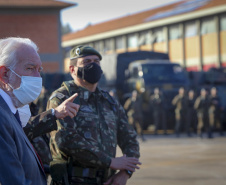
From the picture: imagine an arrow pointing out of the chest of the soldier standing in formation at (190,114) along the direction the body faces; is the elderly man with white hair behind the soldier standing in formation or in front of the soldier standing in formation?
in front

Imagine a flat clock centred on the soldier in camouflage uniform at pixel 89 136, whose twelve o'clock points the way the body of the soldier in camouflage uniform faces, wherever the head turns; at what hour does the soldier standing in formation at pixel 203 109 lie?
The soldier standing in formation is roughly at 8 o'clock from the soldier in camouflage uniform.

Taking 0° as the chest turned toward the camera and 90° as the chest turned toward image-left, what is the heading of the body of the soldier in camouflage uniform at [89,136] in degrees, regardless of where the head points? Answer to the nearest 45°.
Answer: approximately 315°

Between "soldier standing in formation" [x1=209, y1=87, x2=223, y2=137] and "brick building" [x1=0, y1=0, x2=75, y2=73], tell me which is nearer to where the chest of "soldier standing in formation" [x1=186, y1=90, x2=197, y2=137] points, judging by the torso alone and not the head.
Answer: the soldier standing in formation

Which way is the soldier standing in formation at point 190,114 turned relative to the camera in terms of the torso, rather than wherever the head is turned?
toward the camera

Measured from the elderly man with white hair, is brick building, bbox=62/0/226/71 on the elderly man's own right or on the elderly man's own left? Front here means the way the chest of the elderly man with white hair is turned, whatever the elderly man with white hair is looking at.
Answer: on the elderly man's own left

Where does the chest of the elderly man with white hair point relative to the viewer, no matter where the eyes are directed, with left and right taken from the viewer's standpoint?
facing to the right of the viewer

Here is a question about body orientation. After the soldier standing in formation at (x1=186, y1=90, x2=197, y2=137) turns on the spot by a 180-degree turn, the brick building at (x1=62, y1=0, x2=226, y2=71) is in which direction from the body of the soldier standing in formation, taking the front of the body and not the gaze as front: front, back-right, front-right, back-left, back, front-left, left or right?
front

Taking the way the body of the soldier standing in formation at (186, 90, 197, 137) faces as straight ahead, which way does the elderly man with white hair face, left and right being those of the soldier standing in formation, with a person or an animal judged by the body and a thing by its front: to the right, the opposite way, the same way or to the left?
to the left

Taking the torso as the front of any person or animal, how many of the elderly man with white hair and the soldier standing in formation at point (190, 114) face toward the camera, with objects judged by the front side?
1

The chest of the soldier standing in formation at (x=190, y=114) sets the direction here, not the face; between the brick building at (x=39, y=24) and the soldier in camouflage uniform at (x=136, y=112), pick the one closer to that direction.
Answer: the soldier in camouflage uniform

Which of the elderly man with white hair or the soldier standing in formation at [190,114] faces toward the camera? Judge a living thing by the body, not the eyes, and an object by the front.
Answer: the soldier standing in formation

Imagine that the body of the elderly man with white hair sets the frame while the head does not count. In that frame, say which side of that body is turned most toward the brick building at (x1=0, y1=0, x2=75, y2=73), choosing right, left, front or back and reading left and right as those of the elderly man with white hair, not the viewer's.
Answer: left

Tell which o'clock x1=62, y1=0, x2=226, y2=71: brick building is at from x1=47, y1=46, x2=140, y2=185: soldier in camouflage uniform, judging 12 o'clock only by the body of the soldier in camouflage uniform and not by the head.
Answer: The brick building is roughly at 8 o'clock from the soldier in camouflage uniform.
